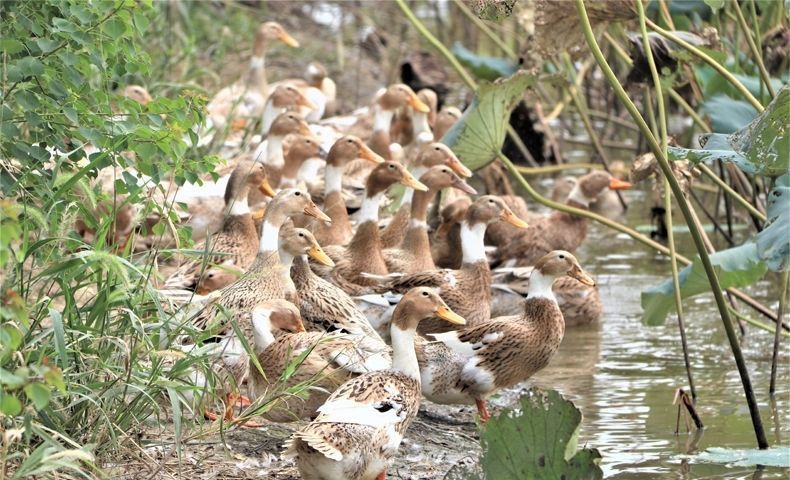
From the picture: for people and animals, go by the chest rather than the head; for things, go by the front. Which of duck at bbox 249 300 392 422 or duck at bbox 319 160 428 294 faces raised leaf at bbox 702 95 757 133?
duck at bbox 319 160 428 294

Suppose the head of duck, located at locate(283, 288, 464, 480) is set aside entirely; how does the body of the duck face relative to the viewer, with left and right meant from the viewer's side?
facing away from the viewer and to the right of the viewer

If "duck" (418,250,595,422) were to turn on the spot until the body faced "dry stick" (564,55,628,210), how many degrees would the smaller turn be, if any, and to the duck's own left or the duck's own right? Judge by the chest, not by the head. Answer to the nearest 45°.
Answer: approximately 90° to the duck's own left

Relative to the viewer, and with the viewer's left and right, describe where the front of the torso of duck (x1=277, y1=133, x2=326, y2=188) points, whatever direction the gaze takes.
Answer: facing to the right of the viewer

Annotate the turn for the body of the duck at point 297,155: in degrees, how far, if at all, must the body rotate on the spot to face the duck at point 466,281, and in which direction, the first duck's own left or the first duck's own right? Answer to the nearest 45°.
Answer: approximately 45° to the first duck's own right

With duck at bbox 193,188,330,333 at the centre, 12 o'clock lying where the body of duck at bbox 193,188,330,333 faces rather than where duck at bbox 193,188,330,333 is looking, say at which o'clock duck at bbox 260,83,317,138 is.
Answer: duck at bbox 260,83,317,138 is roughly at 9 o'clock from duck at bbox 193,188,330,333.

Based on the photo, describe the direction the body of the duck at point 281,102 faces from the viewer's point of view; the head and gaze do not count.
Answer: to the viewer's right

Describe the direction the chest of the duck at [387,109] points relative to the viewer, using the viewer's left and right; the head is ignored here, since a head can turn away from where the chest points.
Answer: facing to the right of the viewer

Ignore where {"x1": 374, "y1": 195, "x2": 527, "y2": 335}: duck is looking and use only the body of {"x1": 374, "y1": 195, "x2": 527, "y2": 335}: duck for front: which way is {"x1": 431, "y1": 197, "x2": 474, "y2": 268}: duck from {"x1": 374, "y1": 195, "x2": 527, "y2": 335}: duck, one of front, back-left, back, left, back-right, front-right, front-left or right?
left

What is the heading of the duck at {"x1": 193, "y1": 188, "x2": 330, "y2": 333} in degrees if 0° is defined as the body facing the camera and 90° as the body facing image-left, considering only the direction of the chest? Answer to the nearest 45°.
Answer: approximately 270°

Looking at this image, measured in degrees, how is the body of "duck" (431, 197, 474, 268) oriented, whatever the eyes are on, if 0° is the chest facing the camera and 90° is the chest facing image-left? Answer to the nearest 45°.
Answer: approximately 270°

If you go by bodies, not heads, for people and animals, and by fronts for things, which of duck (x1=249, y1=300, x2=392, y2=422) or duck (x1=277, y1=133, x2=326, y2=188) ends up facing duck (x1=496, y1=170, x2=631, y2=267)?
duck (x1=277, y1=133, x2=326, y2=188)

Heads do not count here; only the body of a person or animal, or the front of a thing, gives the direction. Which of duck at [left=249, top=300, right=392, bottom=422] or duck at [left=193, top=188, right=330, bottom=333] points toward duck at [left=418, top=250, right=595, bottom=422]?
duck at [left=193, top=188, right=330, bottom=333]
